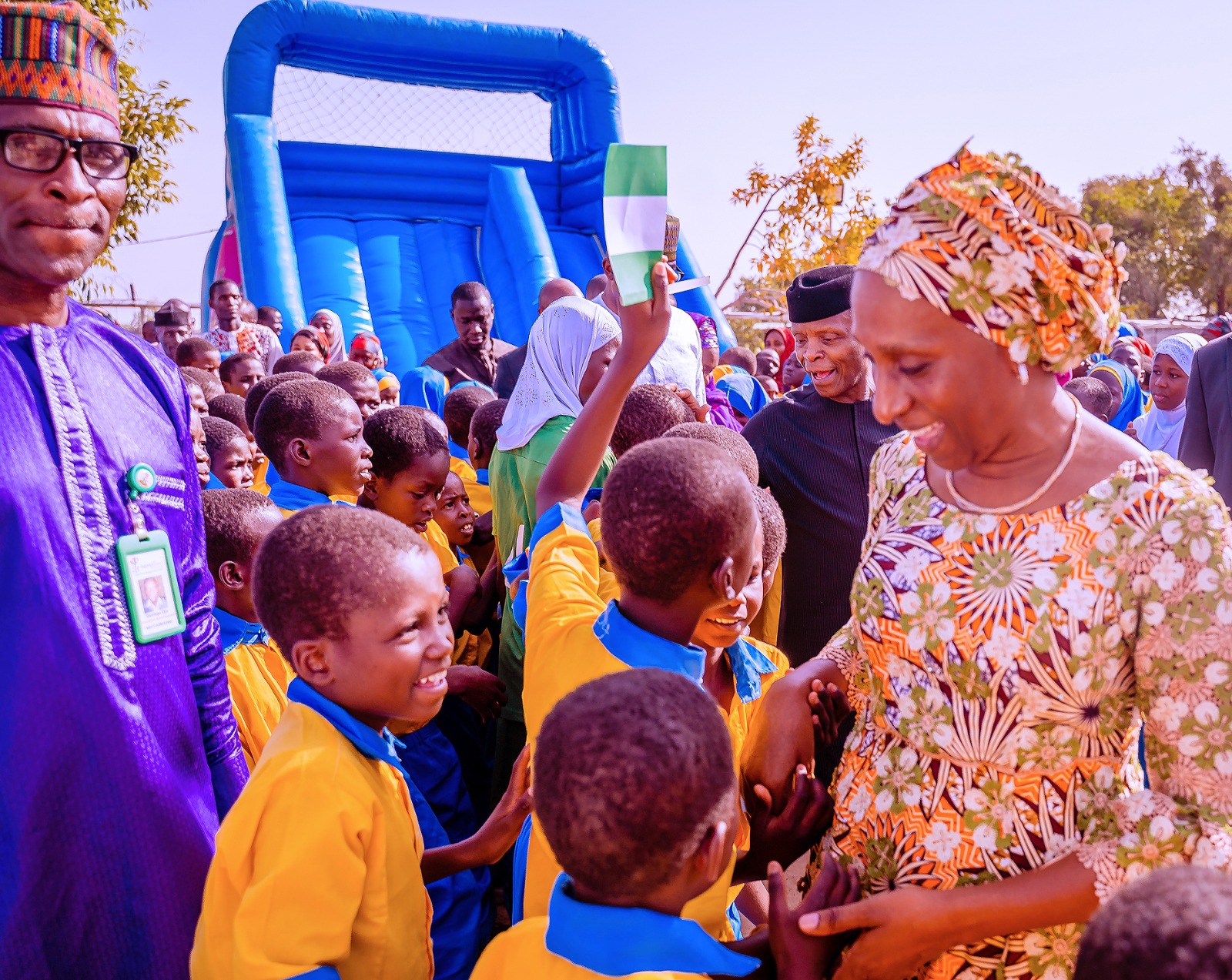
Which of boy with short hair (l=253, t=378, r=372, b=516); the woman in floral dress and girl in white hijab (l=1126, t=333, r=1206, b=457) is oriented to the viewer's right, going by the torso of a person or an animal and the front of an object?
the boy with short hair

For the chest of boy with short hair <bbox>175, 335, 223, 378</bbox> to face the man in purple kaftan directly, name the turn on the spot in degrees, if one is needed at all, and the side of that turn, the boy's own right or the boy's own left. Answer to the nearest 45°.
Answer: approximately 45° to the boy's own right

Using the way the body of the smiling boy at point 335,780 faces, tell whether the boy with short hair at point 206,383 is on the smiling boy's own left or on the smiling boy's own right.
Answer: on the smiling boy's own left

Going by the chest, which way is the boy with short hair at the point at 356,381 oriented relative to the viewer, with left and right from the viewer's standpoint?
facing the viewer and to the right of the viewer

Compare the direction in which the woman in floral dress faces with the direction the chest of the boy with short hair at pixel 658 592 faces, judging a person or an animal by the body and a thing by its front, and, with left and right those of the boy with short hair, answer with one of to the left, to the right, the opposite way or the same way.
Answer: the opposite way

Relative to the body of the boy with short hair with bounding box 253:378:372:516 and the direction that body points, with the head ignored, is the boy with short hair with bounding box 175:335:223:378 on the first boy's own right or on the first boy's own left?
on the first boy's own left

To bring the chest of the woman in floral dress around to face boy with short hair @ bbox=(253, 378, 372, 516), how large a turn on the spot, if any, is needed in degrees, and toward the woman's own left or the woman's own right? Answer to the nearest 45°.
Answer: approximately 90° to the woman's own right

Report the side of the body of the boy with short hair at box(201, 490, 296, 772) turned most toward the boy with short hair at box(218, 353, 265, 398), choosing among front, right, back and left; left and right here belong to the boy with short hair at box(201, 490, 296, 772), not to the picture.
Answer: left

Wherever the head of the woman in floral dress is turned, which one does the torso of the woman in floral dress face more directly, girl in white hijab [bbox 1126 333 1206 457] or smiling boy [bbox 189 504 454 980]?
the smiling boy

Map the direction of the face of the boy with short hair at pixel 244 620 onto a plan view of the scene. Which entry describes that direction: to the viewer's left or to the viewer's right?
to the viewer's right

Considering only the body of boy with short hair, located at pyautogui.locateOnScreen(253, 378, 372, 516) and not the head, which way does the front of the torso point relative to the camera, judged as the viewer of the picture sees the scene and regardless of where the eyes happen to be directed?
to the viewer's right
